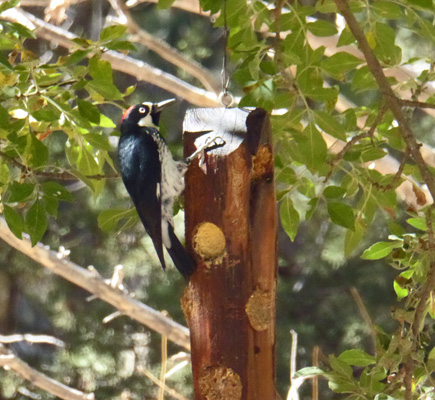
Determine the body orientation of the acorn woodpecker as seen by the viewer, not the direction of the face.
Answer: to the viewer's right
